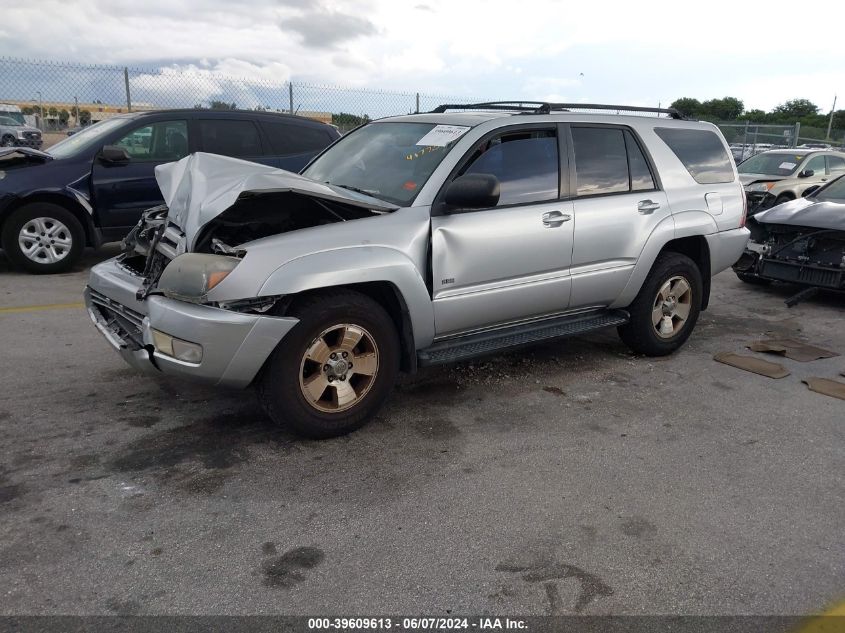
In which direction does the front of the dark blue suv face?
to the viewer's left

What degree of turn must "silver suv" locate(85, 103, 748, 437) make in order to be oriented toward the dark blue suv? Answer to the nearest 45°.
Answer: approximately 90° to its right

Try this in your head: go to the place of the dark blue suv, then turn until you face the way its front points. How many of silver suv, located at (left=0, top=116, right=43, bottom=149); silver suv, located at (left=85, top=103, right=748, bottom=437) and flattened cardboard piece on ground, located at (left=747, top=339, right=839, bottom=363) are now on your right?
1

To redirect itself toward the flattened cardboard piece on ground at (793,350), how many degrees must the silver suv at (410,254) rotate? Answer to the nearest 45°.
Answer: approximately 180°

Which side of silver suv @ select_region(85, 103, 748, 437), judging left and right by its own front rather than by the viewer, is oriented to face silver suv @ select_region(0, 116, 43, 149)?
right

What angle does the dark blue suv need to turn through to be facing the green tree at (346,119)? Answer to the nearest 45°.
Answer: approximately 135° to its right

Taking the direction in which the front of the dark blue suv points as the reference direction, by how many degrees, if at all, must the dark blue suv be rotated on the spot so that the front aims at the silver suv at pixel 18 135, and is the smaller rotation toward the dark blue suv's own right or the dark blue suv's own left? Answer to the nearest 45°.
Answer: approximately 90° to the dark blue suv's own right

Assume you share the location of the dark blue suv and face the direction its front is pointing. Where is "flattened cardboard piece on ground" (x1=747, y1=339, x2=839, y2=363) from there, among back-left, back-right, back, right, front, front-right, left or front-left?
back-left

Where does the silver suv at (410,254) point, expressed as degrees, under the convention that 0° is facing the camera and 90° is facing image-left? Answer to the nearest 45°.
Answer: approximately 45°

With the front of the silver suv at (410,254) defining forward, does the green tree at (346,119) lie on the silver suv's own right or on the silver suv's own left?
on the silver suv's own right

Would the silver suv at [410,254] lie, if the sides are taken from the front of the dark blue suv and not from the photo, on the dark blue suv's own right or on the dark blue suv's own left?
on the dark blue suv's own left

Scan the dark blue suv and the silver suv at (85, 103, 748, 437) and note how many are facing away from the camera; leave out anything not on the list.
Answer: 0
